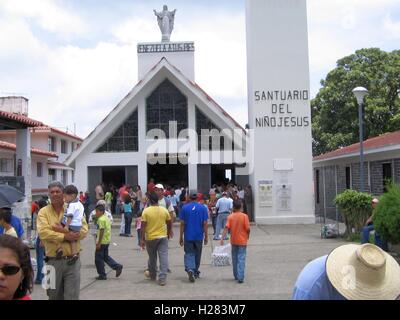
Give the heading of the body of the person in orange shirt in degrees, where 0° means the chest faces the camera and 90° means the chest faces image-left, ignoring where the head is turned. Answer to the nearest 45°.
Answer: approximately 180°

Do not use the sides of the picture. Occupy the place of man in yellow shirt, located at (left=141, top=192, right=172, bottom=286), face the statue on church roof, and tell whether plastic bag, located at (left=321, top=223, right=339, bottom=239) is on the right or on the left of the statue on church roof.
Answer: right

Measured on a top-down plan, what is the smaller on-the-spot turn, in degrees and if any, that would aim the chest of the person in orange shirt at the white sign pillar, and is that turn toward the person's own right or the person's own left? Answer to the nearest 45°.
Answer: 0° — they already face it

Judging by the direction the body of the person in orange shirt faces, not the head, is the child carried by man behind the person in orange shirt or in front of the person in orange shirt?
behind

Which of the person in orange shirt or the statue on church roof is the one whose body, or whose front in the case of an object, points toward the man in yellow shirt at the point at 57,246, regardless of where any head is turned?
the statue on church roof

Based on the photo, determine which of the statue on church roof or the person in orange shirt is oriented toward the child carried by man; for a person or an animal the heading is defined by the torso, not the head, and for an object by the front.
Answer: the statue on church roof

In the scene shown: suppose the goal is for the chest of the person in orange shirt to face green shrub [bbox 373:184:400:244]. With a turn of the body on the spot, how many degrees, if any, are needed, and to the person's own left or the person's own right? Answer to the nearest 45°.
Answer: approximately 90° to the person's own right

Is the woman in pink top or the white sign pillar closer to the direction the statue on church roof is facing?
the woman in pink top
